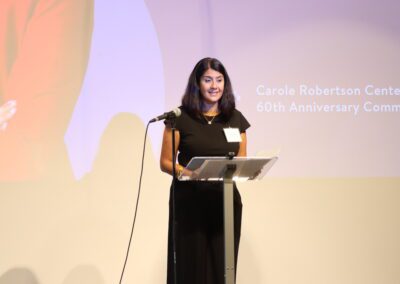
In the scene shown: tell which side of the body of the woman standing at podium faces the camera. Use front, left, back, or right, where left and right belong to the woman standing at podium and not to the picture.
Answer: front

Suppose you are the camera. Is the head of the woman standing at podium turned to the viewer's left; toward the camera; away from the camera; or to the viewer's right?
toward the camera
